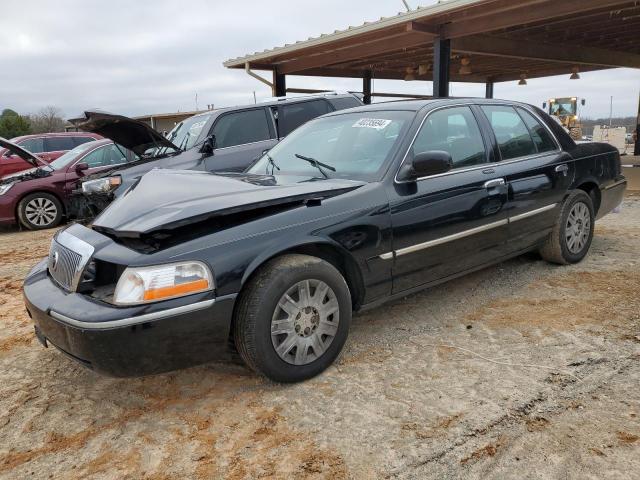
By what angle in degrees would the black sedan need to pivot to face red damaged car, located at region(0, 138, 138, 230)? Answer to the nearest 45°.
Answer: approximately 90° to its right

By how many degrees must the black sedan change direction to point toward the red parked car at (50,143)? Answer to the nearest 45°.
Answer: approximately 90° to its right

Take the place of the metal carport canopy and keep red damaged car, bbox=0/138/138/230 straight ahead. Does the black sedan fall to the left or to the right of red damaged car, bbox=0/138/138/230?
left

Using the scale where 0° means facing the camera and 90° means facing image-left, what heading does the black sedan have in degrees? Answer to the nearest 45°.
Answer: approximately 45°

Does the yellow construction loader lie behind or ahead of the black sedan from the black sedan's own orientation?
behind

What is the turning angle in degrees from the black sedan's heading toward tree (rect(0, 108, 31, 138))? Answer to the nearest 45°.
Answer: approximately 90° to its right

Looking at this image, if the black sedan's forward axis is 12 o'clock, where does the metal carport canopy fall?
The metal carport canopy is roughly at 5 o'clock from the black sedan.
